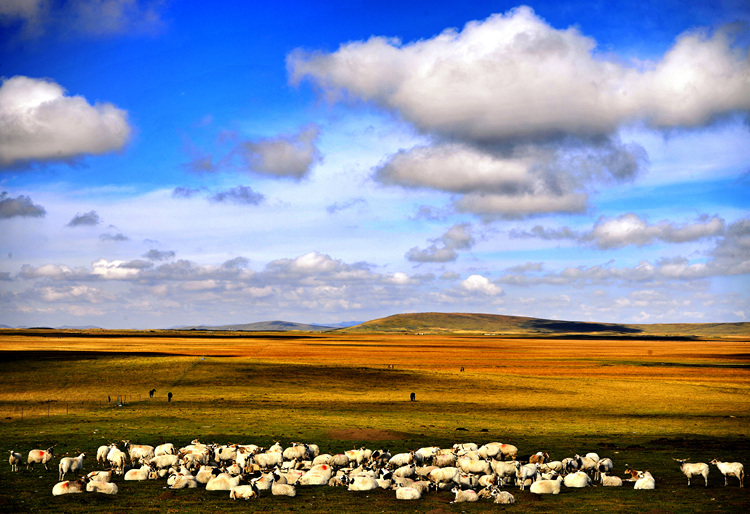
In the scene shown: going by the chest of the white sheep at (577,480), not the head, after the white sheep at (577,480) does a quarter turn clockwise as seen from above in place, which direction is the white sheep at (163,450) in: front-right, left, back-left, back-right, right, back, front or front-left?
right

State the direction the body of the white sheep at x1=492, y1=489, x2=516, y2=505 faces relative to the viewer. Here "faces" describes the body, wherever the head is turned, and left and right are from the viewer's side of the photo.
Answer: facing to the left of the viewer

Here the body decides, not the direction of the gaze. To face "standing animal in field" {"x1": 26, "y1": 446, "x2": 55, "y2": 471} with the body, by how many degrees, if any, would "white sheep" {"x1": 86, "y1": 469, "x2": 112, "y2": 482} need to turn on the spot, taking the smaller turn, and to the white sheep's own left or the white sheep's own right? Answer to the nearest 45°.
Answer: approximately 45° to the white sheep's own right

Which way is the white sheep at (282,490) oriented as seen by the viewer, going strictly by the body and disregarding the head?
to the viewer's left

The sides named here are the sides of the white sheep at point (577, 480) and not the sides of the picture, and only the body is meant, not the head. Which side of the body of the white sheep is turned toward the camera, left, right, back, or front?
right

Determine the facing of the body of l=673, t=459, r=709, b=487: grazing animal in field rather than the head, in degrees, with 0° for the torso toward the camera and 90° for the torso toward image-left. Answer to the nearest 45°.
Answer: approximately 90°

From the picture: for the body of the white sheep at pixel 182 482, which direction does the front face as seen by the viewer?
to the viewer's left
